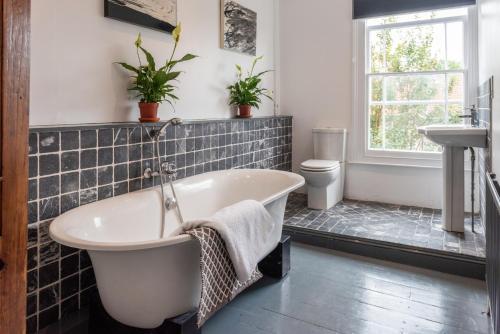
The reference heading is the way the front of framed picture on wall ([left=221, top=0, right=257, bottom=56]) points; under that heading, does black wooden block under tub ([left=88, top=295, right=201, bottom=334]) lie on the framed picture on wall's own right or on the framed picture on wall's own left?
on the framed picture on wall's own right

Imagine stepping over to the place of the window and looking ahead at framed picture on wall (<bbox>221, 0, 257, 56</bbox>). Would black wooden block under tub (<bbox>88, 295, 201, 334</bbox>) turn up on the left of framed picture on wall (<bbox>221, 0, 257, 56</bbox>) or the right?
left

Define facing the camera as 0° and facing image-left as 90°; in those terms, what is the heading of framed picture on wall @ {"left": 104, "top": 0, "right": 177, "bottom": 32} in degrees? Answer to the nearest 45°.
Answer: approximately 315°

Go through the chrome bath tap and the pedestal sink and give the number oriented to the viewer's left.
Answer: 1

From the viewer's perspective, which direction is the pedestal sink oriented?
to the viewer's left

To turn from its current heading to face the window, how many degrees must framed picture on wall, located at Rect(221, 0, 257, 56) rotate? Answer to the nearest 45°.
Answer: approximately 45° to its left

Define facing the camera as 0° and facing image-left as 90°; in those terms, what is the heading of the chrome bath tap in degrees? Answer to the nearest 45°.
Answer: approximately 315°
